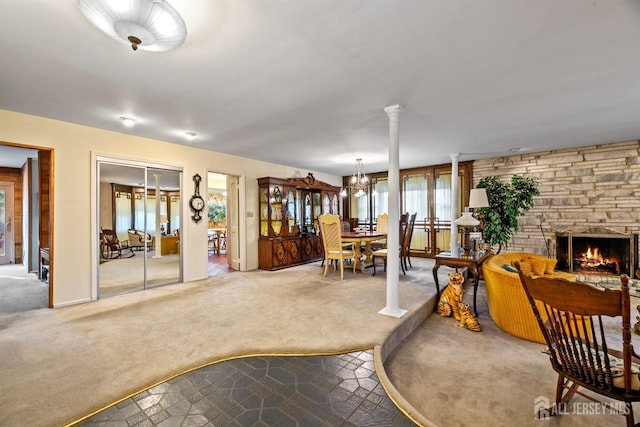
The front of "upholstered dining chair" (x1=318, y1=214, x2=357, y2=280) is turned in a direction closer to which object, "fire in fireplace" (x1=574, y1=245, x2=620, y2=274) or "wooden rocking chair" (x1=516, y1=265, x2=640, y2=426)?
the fire in fireplace

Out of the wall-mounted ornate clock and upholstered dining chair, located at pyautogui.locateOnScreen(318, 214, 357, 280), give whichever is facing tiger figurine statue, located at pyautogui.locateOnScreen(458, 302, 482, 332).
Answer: the wall-mounted ornate clock

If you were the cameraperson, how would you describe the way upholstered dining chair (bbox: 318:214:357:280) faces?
facing away from the viewer and to the right of the viewer

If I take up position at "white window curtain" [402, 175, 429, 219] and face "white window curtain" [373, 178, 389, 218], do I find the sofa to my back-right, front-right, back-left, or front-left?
back-left

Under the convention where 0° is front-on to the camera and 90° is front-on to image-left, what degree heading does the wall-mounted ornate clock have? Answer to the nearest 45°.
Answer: approximately 315°

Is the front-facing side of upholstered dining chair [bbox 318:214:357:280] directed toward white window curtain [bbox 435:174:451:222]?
yes

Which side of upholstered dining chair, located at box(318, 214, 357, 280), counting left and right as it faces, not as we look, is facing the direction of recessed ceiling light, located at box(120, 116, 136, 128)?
back

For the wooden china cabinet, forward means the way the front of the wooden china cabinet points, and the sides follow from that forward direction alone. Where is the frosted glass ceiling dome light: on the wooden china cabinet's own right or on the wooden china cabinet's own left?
on the wooden china cabinet's own right

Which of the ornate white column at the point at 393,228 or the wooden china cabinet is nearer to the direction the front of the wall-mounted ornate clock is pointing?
the ornate white column

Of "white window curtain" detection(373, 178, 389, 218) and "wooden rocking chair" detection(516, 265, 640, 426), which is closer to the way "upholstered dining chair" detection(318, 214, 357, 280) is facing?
the white window curtain

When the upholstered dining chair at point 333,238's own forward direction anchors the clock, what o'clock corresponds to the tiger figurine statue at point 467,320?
The tiger figurine statue is roughly at 3 o'clock from the upholstered dining chair.
